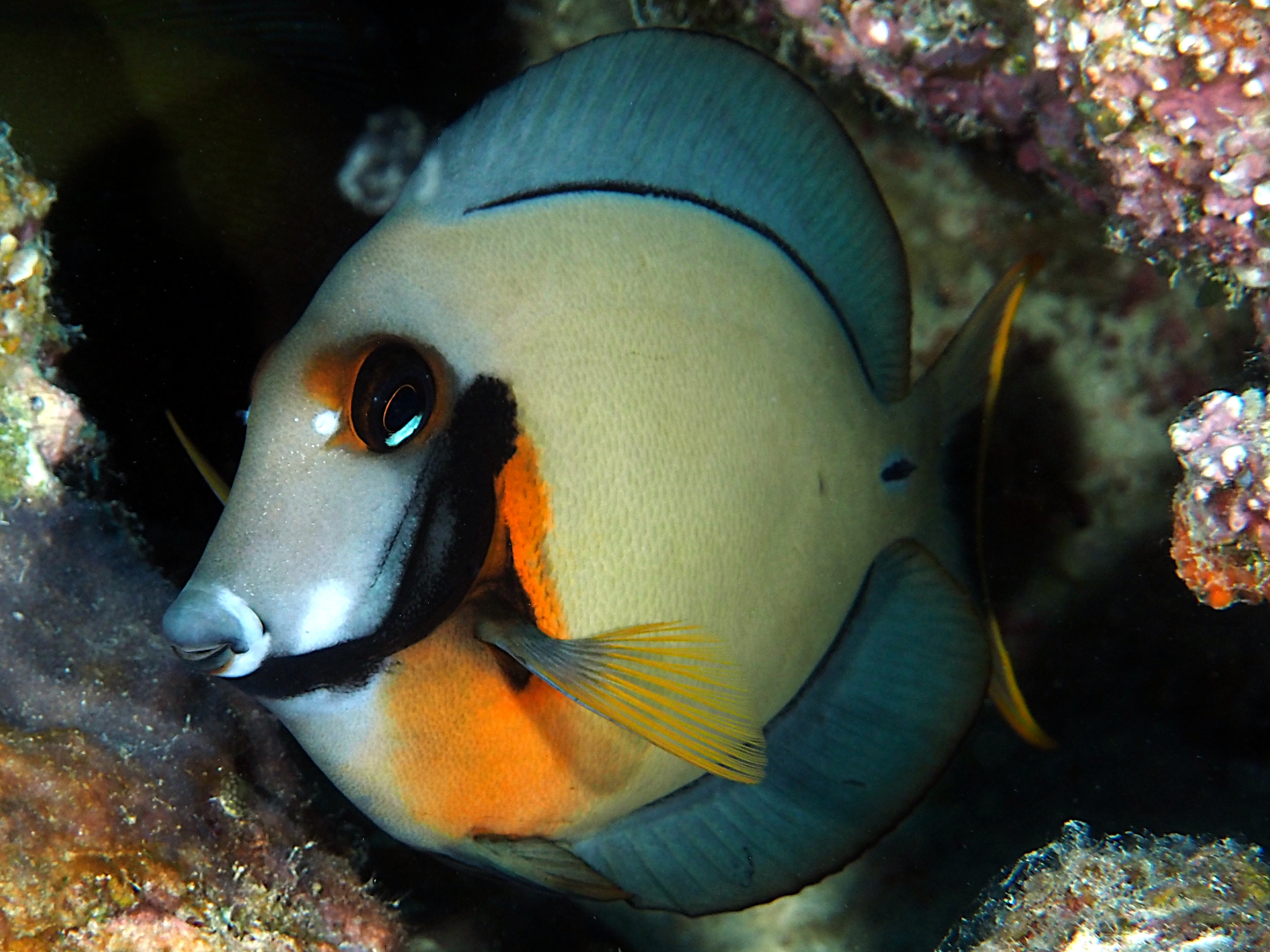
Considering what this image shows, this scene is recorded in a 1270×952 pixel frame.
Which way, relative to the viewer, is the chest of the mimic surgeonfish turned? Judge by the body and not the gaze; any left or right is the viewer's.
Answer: facing the viewer and to the left of the viewer
